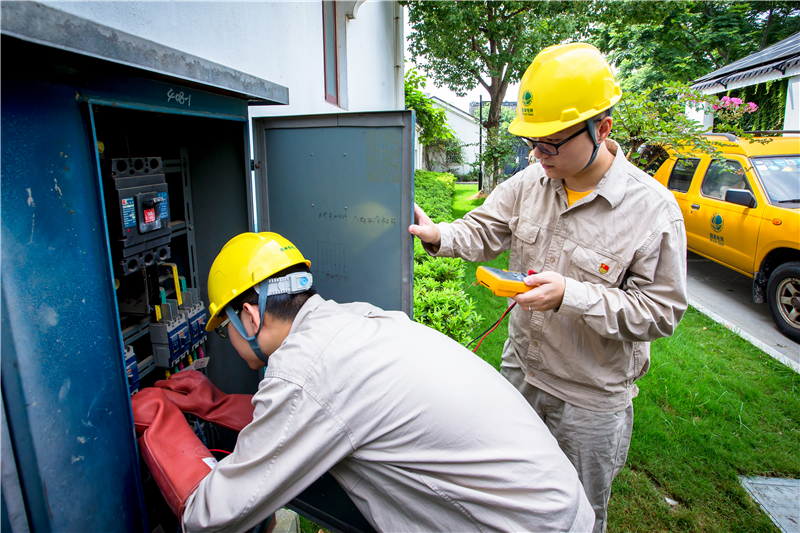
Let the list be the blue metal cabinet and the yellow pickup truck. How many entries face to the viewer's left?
0

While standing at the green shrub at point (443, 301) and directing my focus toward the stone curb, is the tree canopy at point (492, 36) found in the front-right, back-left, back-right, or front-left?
front-left

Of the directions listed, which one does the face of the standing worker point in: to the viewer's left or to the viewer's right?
to the viewer's left

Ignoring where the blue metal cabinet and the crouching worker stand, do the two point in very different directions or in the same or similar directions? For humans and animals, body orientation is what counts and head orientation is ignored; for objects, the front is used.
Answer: very different directions

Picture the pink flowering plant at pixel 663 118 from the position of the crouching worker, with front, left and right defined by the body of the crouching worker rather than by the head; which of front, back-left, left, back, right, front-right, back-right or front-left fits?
right

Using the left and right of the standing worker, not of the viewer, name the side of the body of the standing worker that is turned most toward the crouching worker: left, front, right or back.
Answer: front

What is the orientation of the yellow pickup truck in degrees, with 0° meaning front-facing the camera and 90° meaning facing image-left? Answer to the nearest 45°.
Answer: approximately 315°

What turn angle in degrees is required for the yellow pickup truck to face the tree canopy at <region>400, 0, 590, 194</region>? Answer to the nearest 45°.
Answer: approximately 180°

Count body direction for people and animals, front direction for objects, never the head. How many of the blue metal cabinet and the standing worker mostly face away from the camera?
0

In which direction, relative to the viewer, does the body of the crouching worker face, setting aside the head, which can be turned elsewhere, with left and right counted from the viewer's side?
facing away from the viewer and to the left of the viewer

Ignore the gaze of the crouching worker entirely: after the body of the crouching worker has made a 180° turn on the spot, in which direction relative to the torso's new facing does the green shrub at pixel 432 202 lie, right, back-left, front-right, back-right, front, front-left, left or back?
back-left

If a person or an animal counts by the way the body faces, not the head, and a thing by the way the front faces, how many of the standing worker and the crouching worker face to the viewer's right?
0

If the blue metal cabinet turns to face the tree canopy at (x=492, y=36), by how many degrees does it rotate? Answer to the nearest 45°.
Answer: approximately 90° to its left

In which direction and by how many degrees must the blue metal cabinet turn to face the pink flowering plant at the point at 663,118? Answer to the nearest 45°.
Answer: approximately 90° to its left

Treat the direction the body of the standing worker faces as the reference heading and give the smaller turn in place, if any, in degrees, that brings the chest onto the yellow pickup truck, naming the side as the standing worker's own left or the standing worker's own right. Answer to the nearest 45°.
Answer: approximately 180°

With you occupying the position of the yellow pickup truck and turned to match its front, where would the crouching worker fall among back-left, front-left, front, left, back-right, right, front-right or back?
front-right

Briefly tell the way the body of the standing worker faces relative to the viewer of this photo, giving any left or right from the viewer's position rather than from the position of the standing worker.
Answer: facing the viewer and to the left of the viewer

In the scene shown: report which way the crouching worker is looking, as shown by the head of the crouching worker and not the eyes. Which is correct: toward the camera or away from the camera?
away from the camera
